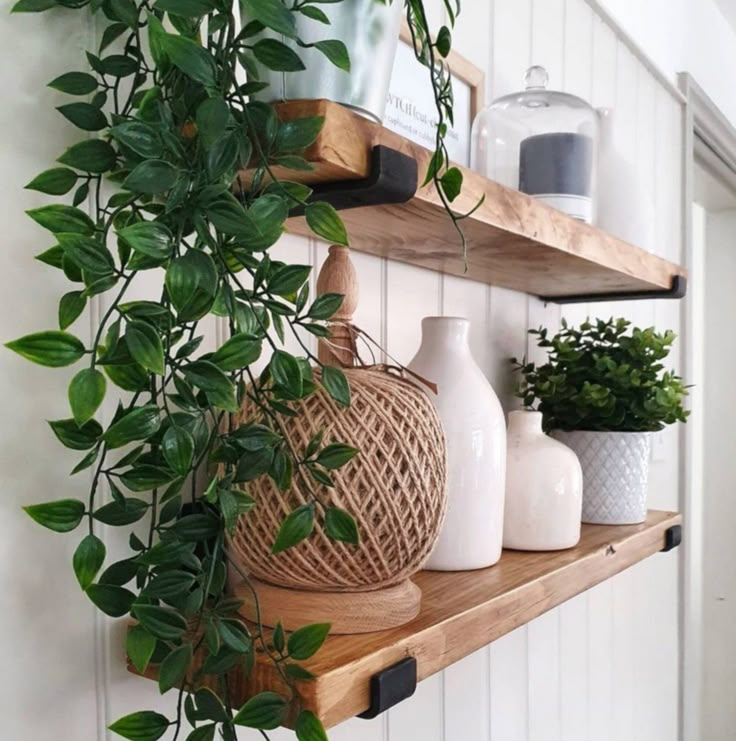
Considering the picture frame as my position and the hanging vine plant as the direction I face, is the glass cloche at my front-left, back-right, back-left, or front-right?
back-left

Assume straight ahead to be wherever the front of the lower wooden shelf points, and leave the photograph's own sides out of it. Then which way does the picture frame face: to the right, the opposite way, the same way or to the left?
the same way

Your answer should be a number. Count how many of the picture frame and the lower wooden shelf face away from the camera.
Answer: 0

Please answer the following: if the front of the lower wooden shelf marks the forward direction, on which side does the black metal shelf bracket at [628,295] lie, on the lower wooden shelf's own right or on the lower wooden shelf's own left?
on the lower wooden shelf's own left

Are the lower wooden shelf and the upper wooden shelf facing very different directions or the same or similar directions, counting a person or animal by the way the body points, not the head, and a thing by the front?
same or similar directions
